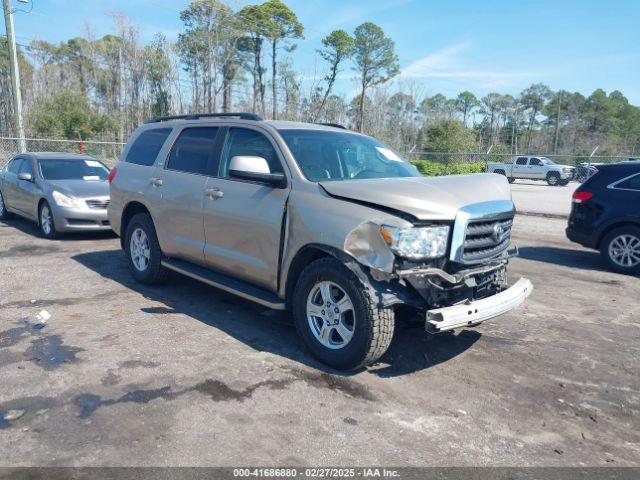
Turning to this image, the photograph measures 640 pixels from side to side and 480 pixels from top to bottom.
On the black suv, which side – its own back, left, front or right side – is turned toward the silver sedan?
back

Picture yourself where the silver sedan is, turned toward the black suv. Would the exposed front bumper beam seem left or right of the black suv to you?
right

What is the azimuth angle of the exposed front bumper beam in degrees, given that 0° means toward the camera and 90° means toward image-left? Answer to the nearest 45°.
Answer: approximately 315°

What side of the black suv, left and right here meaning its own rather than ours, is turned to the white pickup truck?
left

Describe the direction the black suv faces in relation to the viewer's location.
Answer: facing to the right of the viewer

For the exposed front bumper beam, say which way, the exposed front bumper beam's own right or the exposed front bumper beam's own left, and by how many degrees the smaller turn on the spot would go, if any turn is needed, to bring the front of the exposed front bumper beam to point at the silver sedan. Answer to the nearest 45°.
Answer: approximately 180°

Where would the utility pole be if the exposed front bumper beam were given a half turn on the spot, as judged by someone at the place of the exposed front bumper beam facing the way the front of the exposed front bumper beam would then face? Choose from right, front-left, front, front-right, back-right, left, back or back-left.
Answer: front

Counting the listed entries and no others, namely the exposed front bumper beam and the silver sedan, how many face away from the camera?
0

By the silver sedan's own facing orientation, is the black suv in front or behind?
in front

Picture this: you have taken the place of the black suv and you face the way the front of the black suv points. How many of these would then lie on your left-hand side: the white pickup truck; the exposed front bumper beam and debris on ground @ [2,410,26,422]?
1

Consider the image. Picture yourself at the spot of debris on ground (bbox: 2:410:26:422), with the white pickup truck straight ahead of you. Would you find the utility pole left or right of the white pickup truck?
left

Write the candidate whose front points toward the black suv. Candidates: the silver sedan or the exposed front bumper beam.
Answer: the silver sedan

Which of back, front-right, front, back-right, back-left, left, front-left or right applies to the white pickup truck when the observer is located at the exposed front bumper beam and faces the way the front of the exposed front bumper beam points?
back-left

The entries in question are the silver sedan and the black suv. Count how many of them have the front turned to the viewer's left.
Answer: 0
